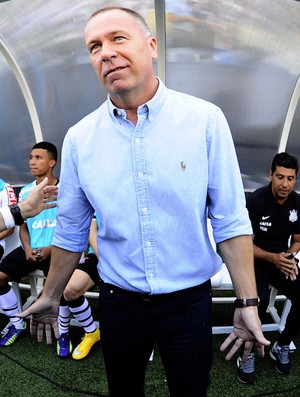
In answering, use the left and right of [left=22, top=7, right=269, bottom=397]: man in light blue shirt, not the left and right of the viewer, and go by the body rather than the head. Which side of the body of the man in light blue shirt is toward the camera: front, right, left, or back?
front

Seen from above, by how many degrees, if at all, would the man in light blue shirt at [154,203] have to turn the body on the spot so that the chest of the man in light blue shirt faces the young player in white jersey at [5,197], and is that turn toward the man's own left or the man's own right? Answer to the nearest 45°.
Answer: approximately 135° to the man's own right
